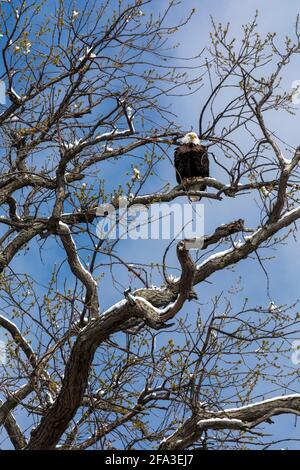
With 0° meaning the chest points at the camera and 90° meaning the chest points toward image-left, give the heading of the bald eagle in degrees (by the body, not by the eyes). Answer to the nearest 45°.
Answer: approximately 0°
